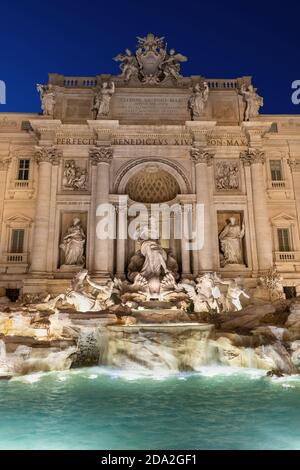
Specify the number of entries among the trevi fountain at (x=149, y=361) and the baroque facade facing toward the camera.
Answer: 2

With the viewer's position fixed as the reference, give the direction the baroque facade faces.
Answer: facing the viewer

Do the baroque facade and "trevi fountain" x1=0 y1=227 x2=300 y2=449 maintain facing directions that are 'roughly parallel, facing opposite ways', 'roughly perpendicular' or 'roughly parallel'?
roughly parallel
